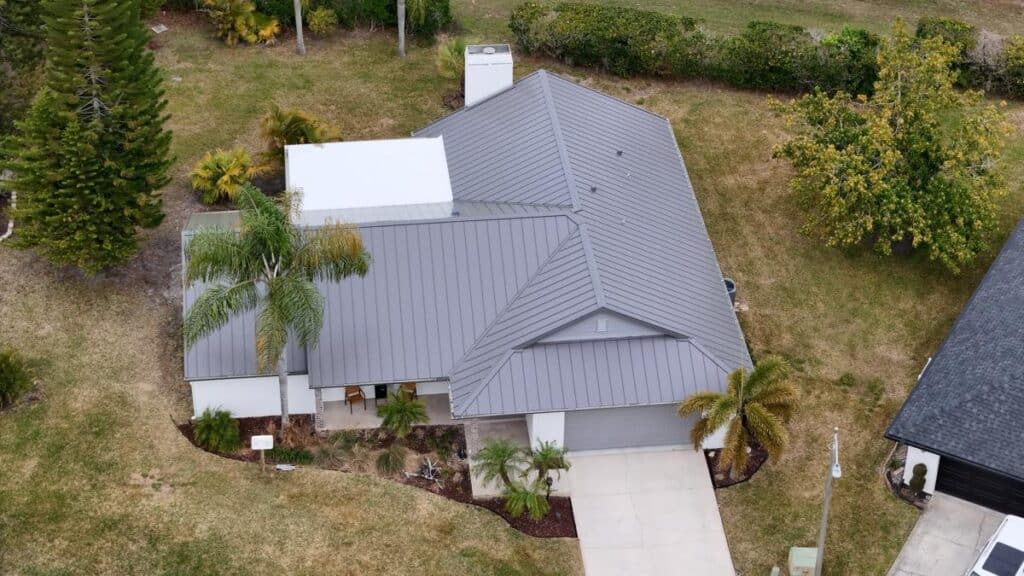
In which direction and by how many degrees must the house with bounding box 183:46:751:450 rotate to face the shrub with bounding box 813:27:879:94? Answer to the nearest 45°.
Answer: approximately 135° to its left

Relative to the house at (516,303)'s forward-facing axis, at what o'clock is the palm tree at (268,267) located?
The palm tree is roughly at 2 o'clock from the house.

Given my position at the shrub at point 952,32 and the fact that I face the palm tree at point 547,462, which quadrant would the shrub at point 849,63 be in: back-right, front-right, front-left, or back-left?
front-right

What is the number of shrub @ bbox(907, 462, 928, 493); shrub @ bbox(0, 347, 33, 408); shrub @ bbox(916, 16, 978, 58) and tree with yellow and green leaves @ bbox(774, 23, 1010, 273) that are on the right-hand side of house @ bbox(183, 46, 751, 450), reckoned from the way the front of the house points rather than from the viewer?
1

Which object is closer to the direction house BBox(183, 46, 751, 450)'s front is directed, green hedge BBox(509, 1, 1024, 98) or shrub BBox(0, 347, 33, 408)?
the shrub

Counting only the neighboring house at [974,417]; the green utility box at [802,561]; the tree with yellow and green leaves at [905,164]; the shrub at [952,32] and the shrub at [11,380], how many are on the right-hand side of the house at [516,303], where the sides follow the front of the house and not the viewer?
1

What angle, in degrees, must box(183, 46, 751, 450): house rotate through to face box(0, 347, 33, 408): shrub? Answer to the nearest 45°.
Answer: approximately 90° to its right

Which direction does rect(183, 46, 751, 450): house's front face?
toward the camera

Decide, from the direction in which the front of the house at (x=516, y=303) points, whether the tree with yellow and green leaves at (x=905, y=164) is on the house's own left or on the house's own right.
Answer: on the house's own left

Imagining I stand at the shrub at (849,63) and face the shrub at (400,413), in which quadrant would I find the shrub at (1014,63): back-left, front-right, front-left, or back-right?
back-left

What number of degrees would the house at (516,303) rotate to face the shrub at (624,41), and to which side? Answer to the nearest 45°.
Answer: approximately 180°

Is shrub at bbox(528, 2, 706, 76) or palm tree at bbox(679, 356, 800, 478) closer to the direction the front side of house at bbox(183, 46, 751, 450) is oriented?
the palm tree

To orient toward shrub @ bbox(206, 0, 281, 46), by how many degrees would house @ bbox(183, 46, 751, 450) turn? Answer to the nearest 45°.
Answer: approximately 135° to its right

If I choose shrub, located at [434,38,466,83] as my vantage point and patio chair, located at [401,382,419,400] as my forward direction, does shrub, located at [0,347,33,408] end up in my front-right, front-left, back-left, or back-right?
front-right

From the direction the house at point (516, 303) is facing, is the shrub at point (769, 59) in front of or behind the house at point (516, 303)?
behind

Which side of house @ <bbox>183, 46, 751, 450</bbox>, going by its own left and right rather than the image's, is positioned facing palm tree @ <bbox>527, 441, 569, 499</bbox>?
front
